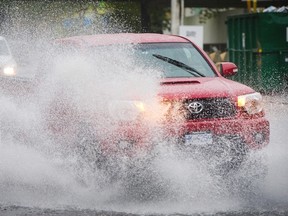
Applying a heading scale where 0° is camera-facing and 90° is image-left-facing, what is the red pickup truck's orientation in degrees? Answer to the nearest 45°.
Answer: approximately 315°
